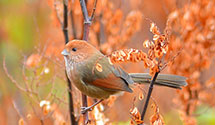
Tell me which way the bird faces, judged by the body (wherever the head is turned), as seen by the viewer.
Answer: to the viewer's left
